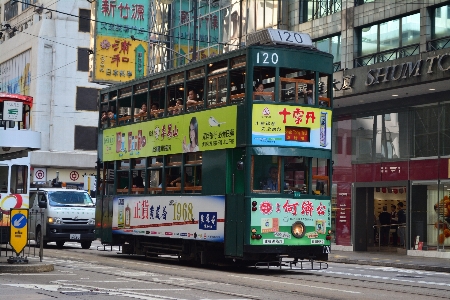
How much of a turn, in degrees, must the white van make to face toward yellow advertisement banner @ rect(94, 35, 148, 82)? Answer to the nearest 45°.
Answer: approximately 135° to its left

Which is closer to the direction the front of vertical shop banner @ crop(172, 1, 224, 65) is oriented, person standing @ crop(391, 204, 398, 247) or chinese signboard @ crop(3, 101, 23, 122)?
the chinese signboard

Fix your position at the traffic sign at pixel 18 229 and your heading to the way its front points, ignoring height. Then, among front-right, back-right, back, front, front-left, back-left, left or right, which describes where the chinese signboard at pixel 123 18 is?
back

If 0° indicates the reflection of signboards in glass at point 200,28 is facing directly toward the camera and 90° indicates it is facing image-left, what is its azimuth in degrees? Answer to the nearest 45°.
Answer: approximately 0°

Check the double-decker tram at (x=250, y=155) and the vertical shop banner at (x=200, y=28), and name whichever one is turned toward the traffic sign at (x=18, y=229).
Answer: the vertical shop banner

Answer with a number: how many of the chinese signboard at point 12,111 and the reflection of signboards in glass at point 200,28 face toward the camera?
2

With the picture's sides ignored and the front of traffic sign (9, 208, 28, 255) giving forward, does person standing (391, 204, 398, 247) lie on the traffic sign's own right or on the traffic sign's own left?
on the traffic sign's own left

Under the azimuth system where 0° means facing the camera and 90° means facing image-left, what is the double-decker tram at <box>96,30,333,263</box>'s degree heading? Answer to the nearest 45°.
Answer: approximately 315°
